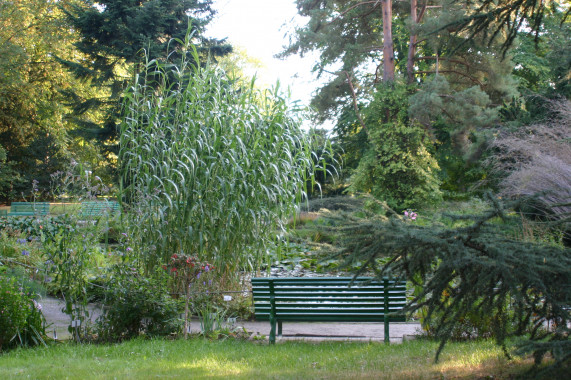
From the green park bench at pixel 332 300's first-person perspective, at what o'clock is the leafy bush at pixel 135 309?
The leafy bush is roughly at 9 o'clock from the green park bench.

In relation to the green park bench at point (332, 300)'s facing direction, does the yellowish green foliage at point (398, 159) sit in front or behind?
in front

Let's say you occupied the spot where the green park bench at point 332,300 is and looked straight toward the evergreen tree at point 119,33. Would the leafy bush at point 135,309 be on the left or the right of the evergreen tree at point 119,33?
left

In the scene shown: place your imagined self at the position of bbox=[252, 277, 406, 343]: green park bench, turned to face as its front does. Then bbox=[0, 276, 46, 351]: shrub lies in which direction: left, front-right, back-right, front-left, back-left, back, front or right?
left

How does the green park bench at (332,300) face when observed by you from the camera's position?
facing away from the viewer

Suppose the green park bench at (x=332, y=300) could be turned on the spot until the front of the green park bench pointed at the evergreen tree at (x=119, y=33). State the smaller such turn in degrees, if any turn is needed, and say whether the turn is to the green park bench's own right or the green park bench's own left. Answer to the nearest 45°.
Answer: approximately 45° to the green park bench's own left

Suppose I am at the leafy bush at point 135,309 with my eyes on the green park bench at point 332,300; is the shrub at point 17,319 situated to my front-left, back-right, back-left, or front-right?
back-right

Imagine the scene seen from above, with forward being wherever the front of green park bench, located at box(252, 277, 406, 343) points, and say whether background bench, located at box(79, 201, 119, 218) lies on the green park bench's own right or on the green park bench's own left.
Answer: on the green park bench's own left
